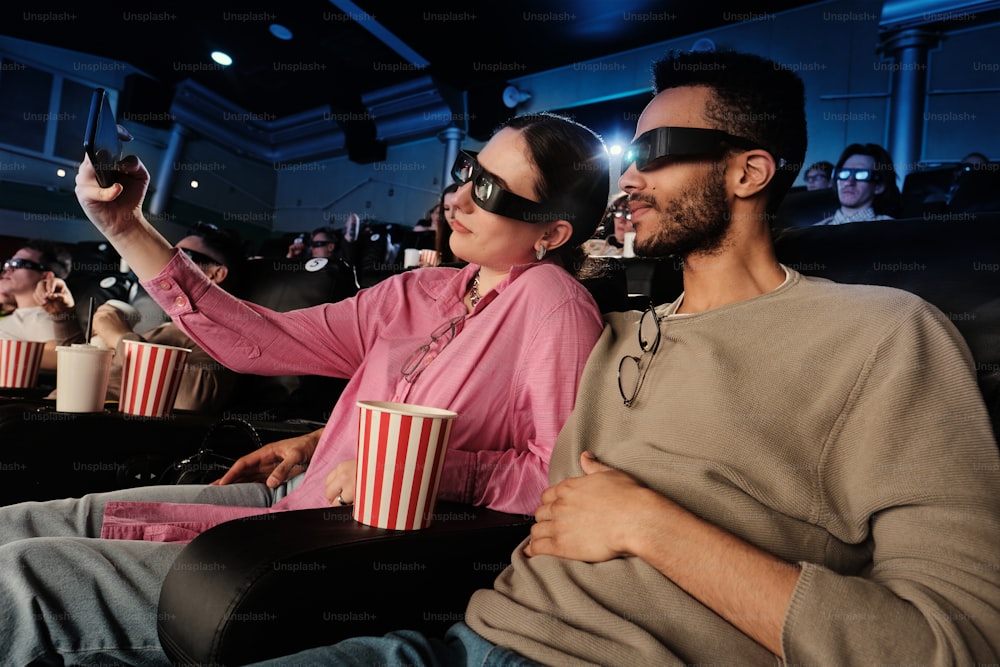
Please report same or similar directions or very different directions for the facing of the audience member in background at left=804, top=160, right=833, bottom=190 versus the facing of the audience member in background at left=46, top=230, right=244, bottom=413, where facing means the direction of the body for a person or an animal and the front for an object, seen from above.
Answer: same or similar directions

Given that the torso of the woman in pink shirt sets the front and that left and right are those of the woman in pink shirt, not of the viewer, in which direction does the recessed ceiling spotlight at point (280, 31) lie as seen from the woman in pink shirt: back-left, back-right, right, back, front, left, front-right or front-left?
back-right

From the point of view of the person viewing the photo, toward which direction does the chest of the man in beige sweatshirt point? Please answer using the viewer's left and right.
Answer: facing the viewer and to the left of the viewer

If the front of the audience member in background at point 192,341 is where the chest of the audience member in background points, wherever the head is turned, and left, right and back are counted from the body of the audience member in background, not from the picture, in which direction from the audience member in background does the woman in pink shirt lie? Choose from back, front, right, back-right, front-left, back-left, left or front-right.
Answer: left

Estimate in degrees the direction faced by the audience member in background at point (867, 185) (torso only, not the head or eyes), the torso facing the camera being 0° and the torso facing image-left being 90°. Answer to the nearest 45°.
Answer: approximately 45°

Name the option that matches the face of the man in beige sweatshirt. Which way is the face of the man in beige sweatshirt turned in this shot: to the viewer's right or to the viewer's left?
to the viewer's left

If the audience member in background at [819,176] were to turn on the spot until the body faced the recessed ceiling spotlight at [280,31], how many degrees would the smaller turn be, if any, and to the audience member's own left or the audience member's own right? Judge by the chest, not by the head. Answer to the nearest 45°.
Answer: approximately 45° to the audience member's own right

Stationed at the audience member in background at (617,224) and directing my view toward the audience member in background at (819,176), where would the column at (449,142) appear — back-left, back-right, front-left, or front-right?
front-left

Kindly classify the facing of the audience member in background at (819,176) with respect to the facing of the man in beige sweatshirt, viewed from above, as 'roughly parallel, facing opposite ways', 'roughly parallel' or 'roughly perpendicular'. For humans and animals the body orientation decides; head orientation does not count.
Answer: roughly parallel

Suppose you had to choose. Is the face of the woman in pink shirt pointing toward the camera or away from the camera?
toward the camera

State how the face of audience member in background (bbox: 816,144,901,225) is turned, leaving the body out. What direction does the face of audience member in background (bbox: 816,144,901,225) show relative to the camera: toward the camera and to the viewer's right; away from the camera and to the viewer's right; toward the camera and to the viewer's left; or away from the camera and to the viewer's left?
toward the camera and to the viewer's left
